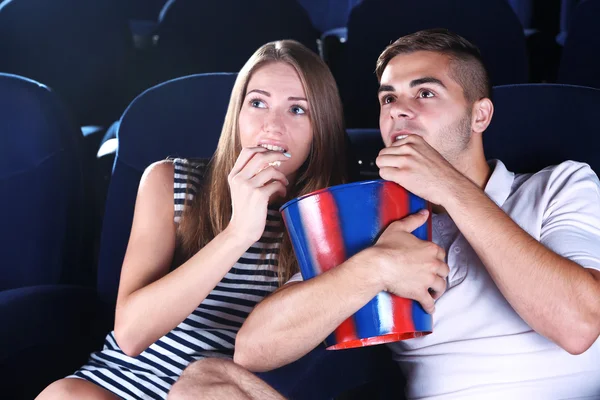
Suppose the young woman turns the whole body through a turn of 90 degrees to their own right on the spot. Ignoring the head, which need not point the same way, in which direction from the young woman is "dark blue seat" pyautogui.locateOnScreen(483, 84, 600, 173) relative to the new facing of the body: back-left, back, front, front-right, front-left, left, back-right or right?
back

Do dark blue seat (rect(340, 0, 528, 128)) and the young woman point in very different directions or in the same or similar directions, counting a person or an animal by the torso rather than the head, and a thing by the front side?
same or similar directions

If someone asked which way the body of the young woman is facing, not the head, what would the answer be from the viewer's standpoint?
toward the camera

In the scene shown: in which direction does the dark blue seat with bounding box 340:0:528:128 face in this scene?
toward the camera

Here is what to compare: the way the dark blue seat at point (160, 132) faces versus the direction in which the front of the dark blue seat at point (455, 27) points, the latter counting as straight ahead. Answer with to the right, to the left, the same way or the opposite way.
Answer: the same way

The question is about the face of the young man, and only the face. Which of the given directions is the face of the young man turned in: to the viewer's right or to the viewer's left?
to the viewer's left

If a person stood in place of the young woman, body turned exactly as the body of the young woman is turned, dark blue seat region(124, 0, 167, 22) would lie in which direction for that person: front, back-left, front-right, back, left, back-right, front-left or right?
back

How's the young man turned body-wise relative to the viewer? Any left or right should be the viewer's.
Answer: facing the viewer and to the left of the viewer

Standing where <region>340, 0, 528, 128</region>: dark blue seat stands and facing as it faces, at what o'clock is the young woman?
The young woman is roughly at 1 o'clock from the dark blue seat.

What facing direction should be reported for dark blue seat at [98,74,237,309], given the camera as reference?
facing the viewer

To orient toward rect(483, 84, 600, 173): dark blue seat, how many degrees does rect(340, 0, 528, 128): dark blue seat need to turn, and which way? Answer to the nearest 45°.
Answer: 0° — it already faces it
